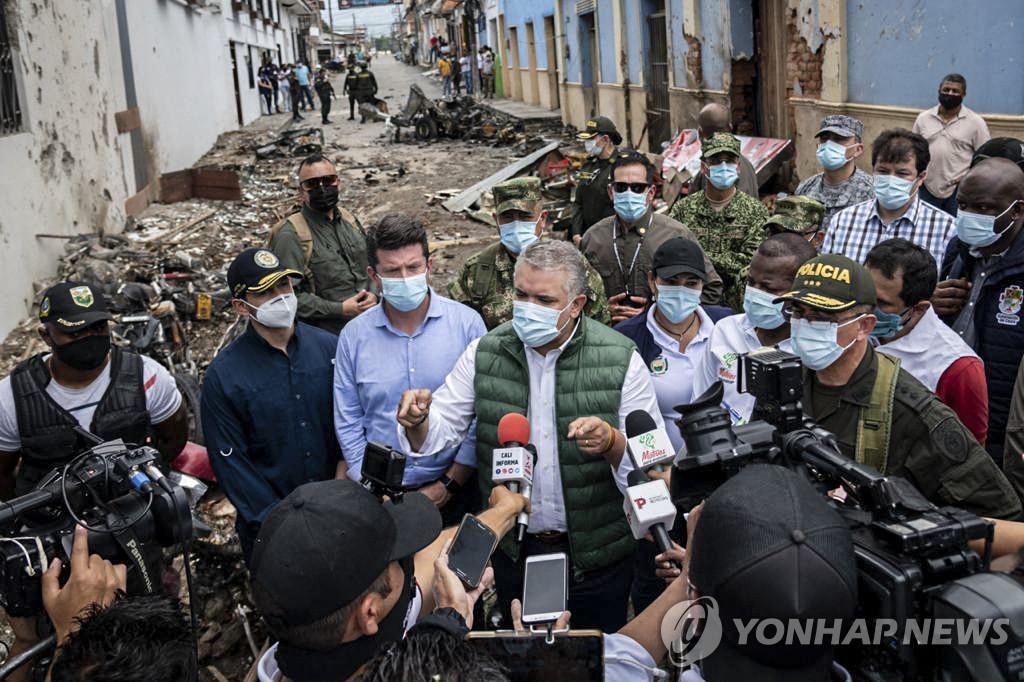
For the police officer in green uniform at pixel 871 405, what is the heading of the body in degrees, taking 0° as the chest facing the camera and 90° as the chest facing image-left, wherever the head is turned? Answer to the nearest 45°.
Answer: approximately 45°

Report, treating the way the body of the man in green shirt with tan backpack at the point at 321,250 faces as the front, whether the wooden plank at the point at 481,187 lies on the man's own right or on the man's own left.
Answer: on the man's own left

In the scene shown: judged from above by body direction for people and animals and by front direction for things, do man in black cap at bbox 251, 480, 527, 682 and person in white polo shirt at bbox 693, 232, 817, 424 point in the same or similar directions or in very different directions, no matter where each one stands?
very different directions

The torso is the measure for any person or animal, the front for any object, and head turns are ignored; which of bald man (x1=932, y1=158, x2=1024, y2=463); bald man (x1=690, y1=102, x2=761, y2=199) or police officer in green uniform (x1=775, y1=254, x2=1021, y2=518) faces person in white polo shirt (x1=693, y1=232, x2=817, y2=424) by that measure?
bald man (x1=932, y1=158, x2=1024, y2=463)

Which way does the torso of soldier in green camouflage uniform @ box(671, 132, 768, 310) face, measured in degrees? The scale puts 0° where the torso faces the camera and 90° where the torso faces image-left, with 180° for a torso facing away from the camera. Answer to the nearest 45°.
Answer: approximately 0°

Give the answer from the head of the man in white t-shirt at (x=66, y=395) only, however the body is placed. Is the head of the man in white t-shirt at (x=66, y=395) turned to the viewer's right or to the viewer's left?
to the viewer's right

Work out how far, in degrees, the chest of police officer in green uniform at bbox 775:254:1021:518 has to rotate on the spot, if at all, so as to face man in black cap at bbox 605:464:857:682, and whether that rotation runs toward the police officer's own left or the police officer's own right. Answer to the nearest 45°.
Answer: approximately 45° to the police officer's own left

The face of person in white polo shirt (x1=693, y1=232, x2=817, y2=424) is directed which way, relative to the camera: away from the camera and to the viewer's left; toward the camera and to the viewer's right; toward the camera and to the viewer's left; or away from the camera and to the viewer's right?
toward the camera and to the viewer's left

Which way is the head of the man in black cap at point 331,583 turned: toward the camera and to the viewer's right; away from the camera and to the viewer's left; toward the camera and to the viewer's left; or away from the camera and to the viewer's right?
away from the camera and to the viewer's right

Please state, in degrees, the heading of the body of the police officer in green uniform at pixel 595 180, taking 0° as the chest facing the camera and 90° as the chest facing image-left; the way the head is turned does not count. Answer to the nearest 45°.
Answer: approximately 45°

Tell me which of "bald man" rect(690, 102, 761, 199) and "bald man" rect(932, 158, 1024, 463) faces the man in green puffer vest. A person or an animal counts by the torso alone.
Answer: "bald man" rect(932, 158, 1024, 463)
